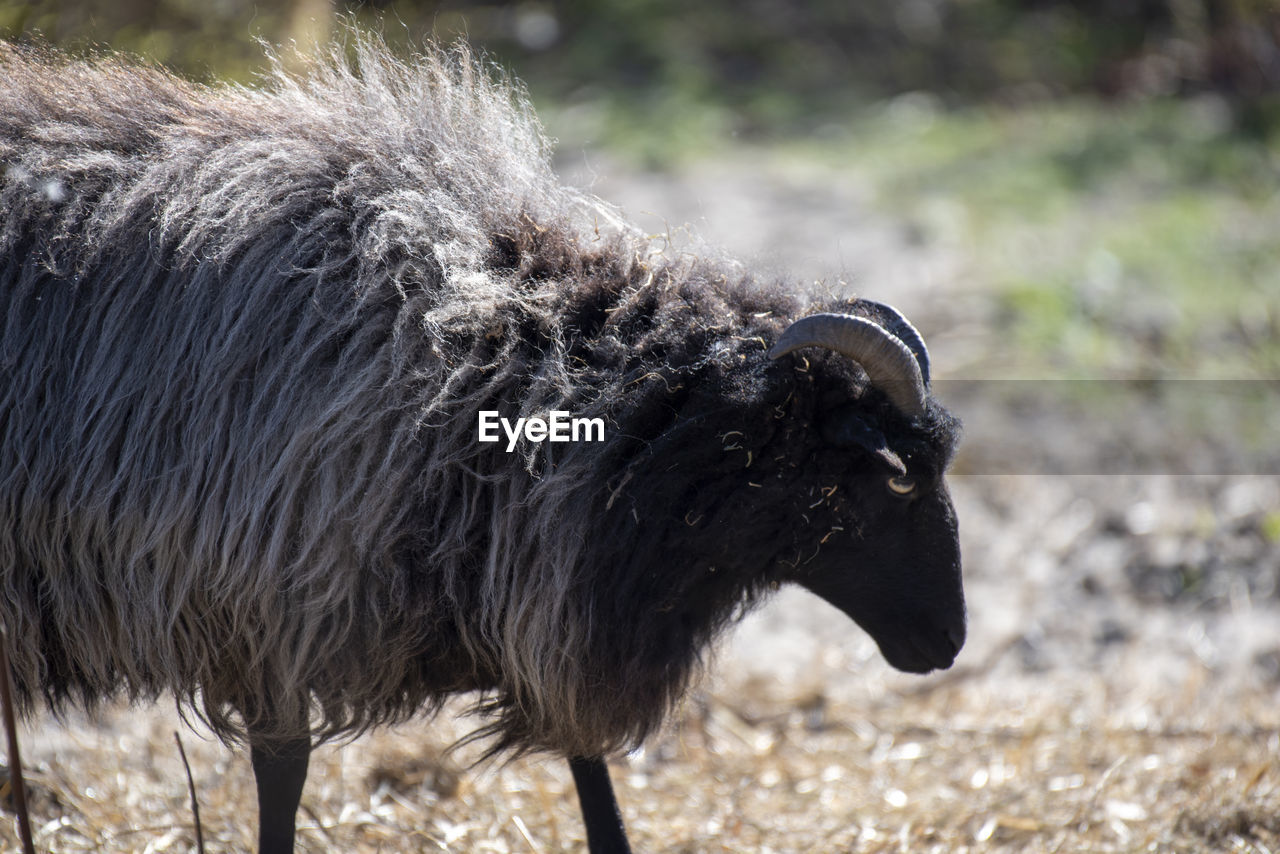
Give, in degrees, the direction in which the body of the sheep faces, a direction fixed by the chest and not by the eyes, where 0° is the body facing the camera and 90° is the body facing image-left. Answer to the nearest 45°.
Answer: approximately 270°
